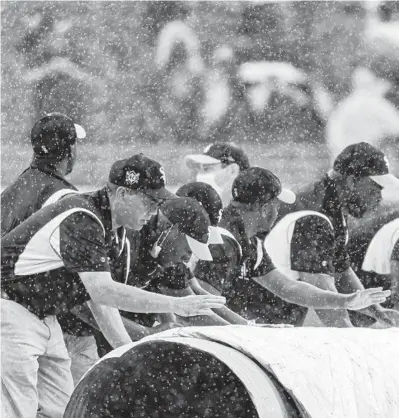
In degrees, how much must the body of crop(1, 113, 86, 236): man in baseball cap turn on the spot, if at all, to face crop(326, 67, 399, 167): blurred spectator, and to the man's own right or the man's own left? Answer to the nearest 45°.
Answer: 0° — they already face them

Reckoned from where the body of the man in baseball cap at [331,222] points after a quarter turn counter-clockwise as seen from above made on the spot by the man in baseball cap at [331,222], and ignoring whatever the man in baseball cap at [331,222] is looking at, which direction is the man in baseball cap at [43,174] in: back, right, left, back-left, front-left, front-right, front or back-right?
back-left

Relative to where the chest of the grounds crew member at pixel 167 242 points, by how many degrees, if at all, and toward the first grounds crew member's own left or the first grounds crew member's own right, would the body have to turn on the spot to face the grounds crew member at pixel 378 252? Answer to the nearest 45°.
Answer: approximately 45° to the first grounds crew member's own left

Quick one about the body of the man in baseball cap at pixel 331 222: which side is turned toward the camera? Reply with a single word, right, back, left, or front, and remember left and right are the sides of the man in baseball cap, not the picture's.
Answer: right

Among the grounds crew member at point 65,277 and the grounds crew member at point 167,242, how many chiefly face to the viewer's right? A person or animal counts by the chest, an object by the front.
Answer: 2

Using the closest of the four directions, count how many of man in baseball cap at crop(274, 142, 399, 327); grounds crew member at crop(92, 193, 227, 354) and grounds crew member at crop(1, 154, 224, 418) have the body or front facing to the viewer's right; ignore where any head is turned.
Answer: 3

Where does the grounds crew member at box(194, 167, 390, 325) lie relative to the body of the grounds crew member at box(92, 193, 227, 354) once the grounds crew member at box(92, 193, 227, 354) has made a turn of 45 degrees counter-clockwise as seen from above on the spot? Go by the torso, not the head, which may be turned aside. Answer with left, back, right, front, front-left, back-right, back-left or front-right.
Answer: front

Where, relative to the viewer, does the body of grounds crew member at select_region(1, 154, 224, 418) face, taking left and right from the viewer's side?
facing to the right of the viewer

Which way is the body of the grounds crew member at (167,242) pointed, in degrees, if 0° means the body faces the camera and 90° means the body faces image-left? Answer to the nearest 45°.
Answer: approximately 270°

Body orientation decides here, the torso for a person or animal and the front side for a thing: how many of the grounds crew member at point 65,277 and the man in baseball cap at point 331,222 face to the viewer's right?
2

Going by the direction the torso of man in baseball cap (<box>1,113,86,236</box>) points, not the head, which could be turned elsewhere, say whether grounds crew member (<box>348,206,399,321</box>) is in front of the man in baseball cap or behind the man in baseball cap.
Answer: in front

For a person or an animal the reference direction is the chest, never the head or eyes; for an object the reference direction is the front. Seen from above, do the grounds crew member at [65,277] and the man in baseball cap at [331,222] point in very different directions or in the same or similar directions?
same or similar directions

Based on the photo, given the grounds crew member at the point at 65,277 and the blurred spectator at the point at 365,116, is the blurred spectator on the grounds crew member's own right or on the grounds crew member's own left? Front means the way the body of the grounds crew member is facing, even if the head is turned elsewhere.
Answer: on the grounds crew member's own left

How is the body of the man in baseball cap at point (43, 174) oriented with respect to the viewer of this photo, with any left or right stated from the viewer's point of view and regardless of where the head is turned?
facing away from the viewer and to the right of the viewer
